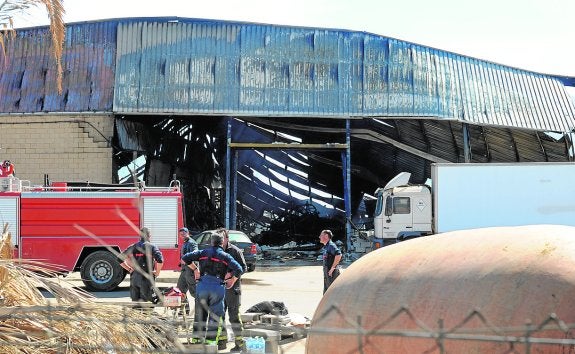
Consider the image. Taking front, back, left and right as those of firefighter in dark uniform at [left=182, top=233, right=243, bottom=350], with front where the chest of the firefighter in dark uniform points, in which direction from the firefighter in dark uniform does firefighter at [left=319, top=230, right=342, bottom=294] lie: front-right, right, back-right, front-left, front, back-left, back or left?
front-right

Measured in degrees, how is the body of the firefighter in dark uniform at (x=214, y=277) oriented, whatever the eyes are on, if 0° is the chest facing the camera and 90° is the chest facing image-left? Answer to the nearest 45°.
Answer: approximately 180°

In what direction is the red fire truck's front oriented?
to the viewer's left

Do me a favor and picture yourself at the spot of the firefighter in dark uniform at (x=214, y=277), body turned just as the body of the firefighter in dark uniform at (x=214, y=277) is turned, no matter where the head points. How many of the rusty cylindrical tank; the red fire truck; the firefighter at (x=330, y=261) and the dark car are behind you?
1

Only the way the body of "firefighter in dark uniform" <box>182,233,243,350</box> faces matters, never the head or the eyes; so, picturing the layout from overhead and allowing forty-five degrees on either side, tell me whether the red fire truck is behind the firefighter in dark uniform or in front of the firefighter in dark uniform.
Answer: in front

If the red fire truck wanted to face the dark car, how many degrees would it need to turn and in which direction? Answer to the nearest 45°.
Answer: approximately 135° to its right

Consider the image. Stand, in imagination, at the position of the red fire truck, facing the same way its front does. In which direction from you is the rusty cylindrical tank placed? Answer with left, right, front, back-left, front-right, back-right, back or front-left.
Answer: left

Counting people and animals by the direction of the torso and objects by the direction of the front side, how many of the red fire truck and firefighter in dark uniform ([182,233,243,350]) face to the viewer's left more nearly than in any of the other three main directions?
1

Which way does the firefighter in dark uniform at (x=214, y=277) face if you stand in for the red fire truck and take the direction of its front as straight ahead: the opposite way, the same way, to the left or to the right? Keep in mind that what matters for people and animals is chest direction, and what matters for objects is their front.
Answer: to the right

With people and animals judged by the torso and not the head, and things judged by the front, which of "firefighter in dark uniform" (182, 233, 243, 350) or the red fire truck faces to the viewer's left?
the red fire truck

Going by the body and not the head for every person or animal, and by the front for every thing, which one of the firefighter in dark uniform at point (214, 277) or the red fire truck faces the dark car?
the firefighter in dark uniform

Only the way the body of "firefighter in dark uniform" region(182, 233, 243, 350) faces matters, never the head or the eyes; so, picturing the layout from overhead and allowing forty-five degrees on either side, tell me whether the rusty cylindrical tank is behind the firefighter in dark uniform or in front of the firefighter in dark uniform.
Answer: behind
